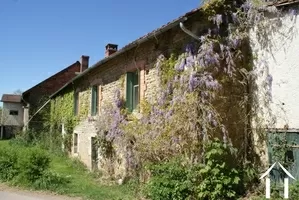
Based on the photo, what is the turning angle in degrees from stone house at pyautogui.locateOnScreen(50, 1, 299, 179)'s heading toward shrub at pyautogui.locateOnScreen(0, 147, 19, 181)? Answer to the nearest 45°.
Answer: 0° — it already faces it

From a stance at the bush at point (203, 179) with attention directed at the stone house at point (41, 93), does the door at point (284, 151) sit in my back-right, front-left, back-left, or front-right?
back-right

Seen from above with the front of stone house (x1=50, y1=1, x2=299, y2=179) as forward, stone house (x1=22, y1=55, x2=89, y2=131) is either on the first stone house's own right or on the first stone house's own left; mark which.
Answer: on the first stone house's own right

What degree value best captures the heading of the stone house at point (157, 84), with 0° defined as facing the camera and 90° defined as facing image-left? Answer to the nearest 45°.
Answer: approximately 45°

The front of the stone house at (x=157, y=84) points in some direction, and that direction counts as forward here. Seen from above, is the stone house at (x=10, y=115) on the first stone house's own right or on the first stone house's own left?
on the first stone house's own right
